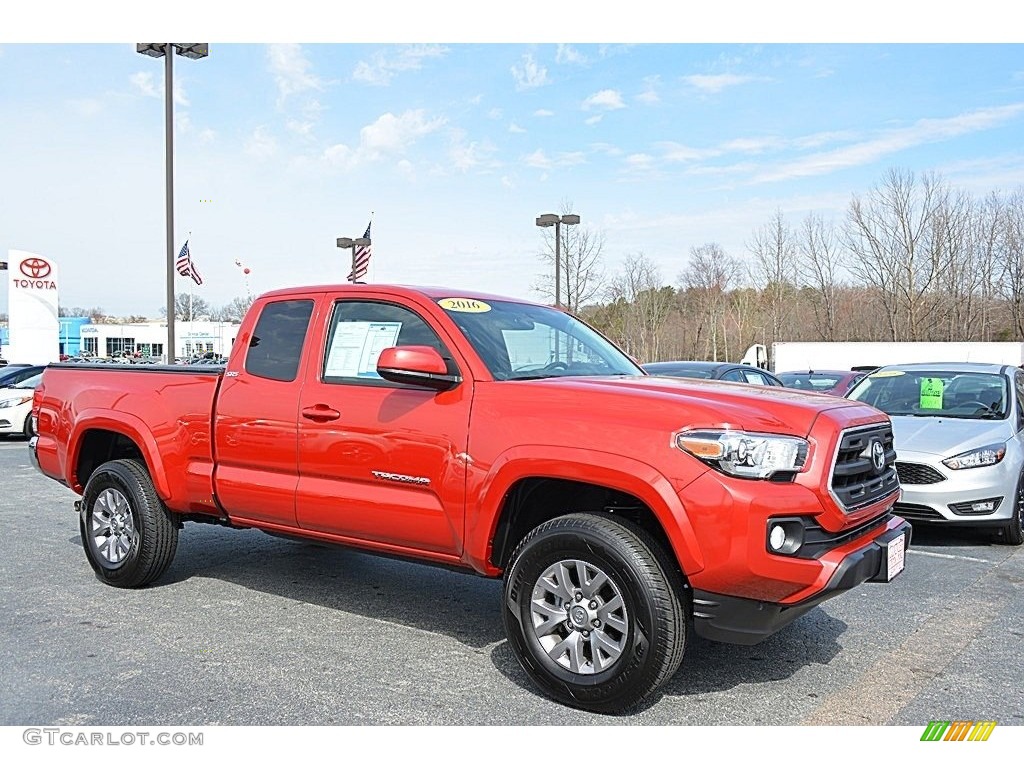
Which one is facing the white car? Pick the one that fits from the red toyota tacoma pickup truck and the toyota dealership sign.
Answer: the toyota dealership sign

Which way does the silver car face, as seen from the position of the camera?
facing the viewer and to the left of the viewer

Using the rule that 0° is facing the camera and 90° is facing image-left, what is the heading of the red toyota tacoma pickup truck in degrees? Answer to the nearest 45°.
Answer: approximately 315°

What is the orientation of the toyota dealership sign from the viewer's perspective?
toward the camera

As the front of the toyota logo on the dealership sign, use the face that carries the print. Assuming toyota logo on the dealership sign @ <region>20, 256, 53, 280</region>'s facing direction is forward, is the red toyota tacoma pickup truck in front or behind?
in front

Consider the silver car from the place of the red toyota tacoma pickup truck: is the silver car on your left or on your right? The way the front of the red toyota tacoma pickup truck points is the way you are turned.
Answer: on your left

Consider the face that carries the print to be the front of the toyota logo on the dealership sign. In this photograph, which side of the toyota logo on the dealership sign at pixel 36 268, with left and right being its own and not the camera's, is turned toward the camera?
front

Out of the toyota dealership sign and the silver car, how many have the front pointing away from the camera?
0
